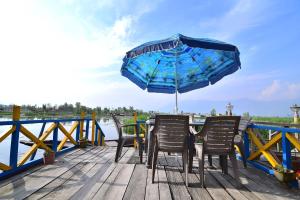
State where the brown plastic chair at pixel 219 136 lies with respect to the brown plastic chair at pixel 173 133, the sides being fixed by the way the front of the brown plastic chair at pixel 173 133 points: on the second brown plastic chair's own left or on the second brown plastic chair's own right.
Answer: on the second brown plastic chair's own right

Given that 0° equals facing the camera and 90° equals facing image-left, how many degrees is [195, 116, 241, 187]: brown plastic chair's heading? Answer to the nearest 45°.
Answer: approximately 135°

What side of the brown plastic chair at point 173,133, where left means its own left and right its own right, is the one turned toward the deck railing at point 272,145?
right

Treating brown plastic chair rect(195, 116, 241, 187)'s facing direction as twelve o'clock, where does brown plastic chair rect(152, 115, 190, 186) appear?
brown plastic chair rect(152, 115, 190, 186) is roughly at 10 o'clock from brown plastic chair rect(195, 116, 241, 187).

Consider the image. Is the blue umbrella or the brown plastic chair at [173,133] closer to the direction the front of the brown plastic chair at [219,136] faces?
the blue umbrella

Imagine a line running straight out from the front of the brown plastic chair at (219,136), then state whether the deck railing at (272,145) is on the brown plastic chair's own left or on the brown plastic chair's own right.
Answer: on the brown plastic chair's own right

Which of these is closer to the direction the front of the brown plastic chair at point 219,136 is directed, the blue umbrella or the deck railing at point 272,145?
the blue umbrella

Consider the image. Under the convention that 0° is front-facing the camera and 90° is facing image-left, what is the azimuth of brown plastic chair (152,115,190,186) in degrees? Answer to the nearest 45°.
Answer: approximately 180°

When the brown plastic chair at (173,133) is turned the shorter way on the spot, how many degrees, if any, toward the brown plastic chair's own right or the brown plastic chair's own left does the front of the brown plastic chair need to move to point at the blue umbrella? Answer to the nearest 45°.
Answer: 0° — it already faces it

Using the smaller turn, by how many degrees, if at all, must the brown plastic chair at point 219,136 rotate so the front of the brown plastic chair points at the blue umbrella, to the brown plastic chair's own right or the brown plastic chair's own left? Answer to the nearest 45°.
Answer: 0° — it already faces it
